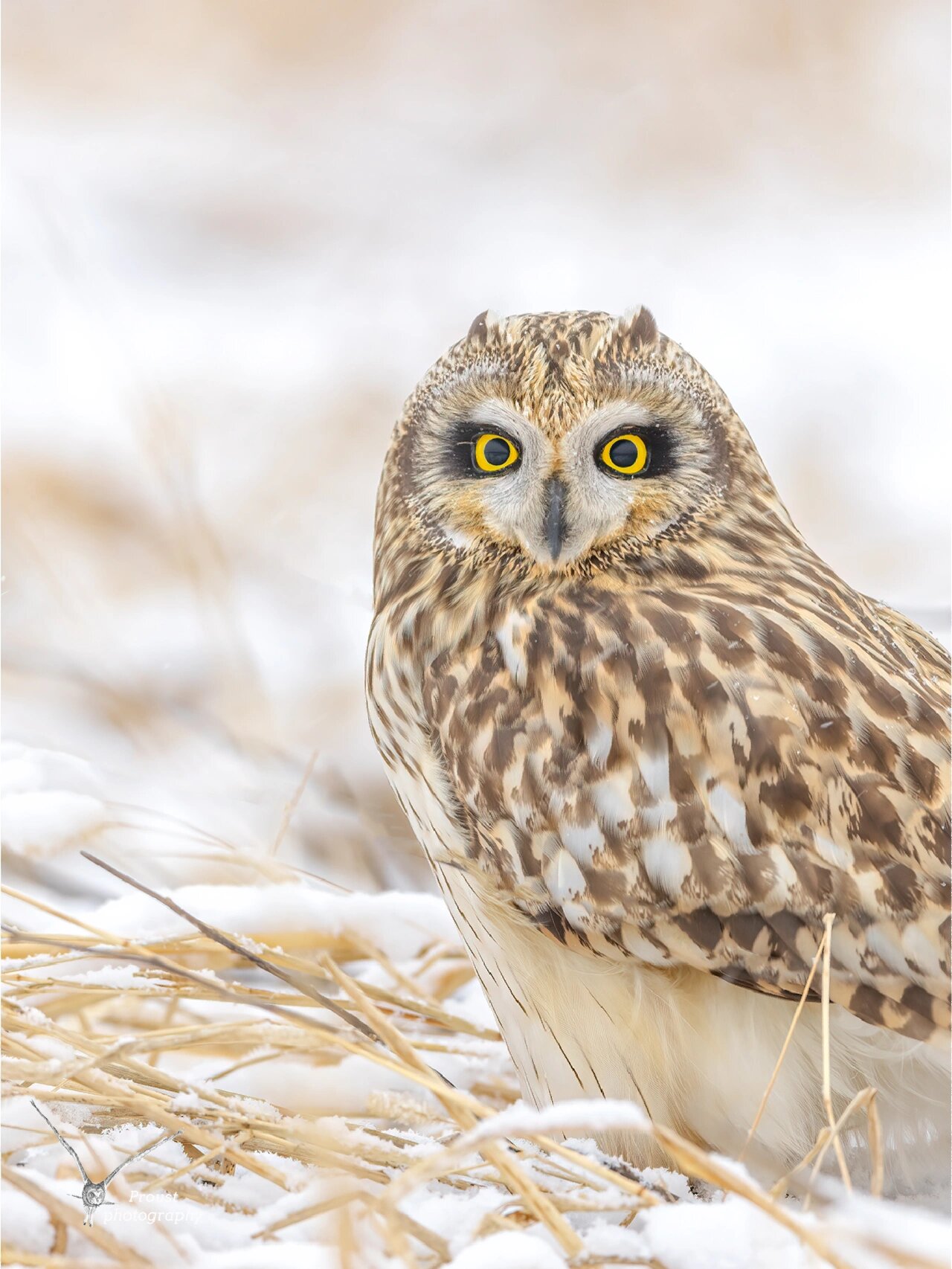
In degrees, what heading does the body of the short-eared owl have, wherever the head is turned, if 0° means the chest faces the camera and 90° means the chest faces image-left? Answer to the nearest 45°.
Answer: approximately 90°
